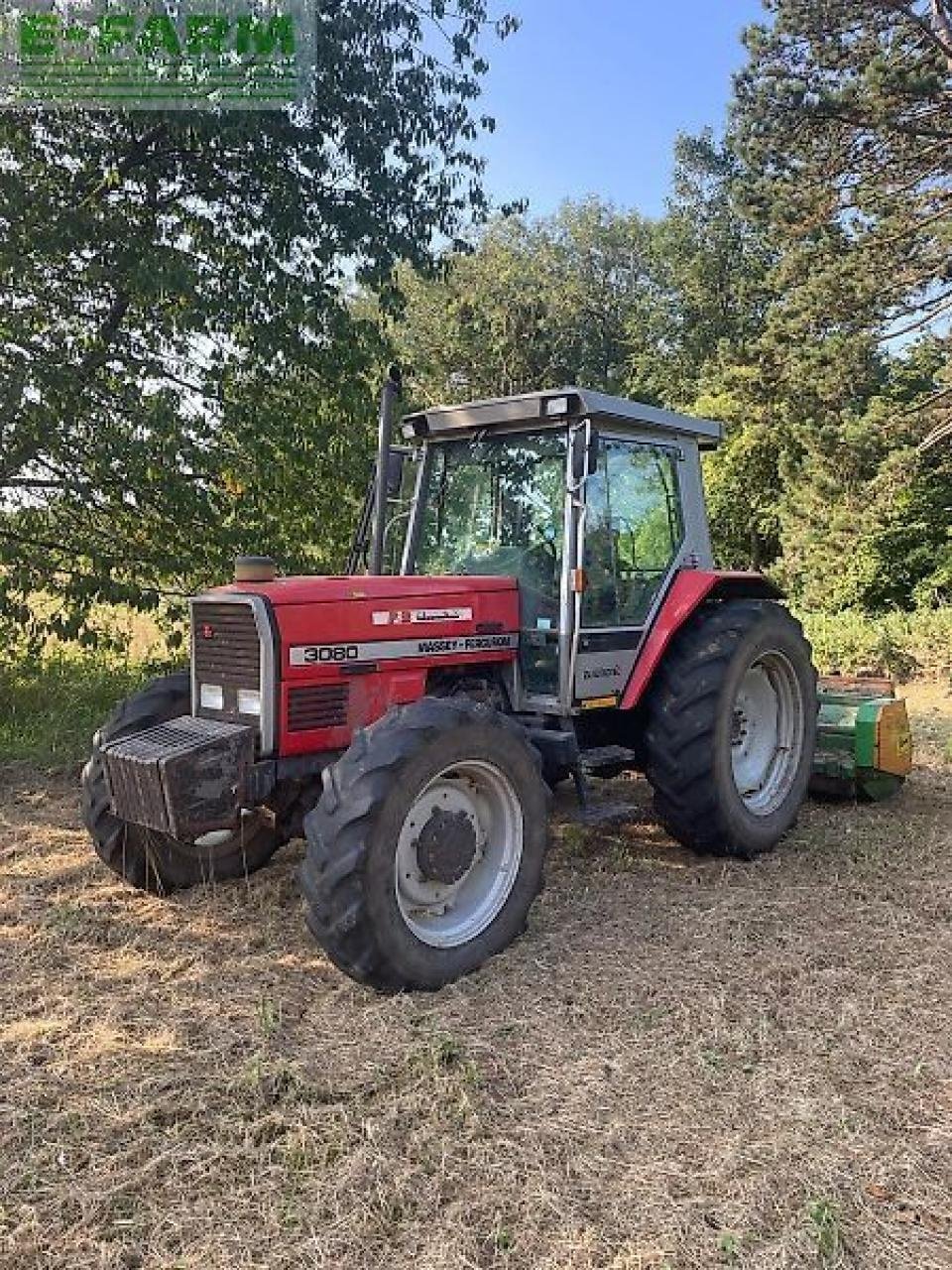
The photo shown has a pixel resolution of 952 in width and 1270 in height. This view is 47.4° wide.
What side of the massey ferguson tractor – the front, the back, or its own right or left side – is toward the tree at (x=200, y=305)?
right

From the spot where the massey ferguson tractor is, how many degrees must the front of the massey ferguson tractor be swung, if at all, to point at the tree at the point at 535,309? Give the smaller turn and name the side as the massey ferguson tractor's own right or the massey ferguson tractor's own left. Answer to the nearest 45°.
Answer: approximately 135° to the massey ferguson tractor's own right

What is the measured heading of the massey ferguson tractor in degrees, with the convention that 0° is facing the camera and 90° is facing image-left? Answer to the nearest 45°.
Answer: approximately 45°

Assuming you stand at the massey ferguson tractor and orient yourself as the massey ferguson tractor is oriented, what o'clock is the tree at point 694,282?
The tree is roughly at 5 o'clock from the massey ferguson tractor.

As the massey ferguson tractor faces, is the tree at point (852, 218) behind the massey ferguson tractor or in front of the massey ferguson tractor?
behind

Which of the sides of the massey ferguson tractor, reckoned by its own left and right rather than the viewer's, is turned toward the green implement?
back

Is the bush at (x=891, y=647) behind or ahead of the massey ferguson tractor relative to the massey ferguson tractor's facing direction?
behind
